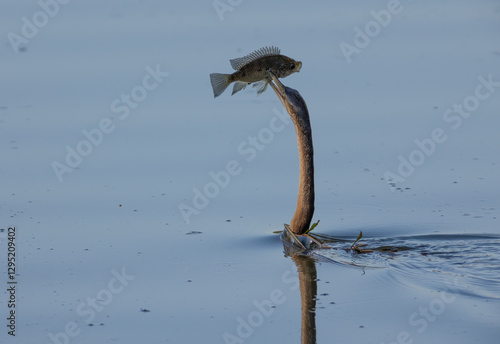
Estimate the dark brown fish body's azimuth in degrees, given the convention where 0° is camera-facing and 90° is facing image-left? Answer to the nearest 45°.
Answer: approximately 270°
